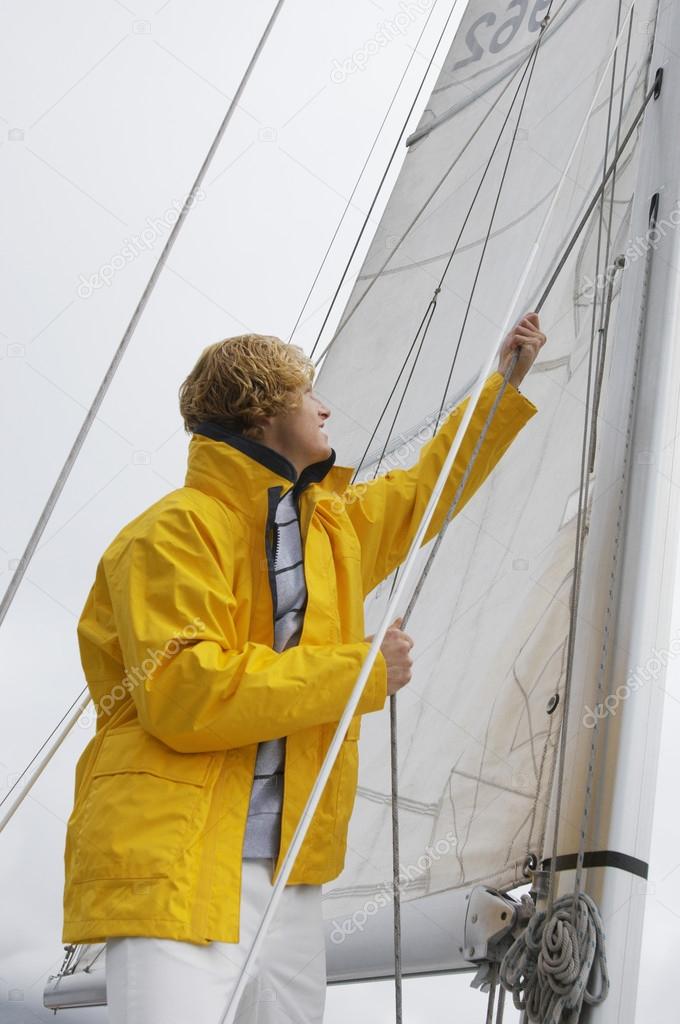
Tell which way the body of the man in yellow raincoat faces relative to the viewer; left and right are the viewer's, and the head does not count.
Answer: facing the viewer and to the right of the viewer

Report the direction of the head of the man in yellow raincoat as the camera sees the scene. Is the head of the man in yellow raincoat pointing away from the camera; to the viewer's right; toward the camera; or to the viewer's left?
to the viewer's right

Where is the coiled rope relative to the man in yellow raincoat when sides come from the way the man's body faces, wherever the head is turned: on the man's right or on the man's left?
on the man's left
